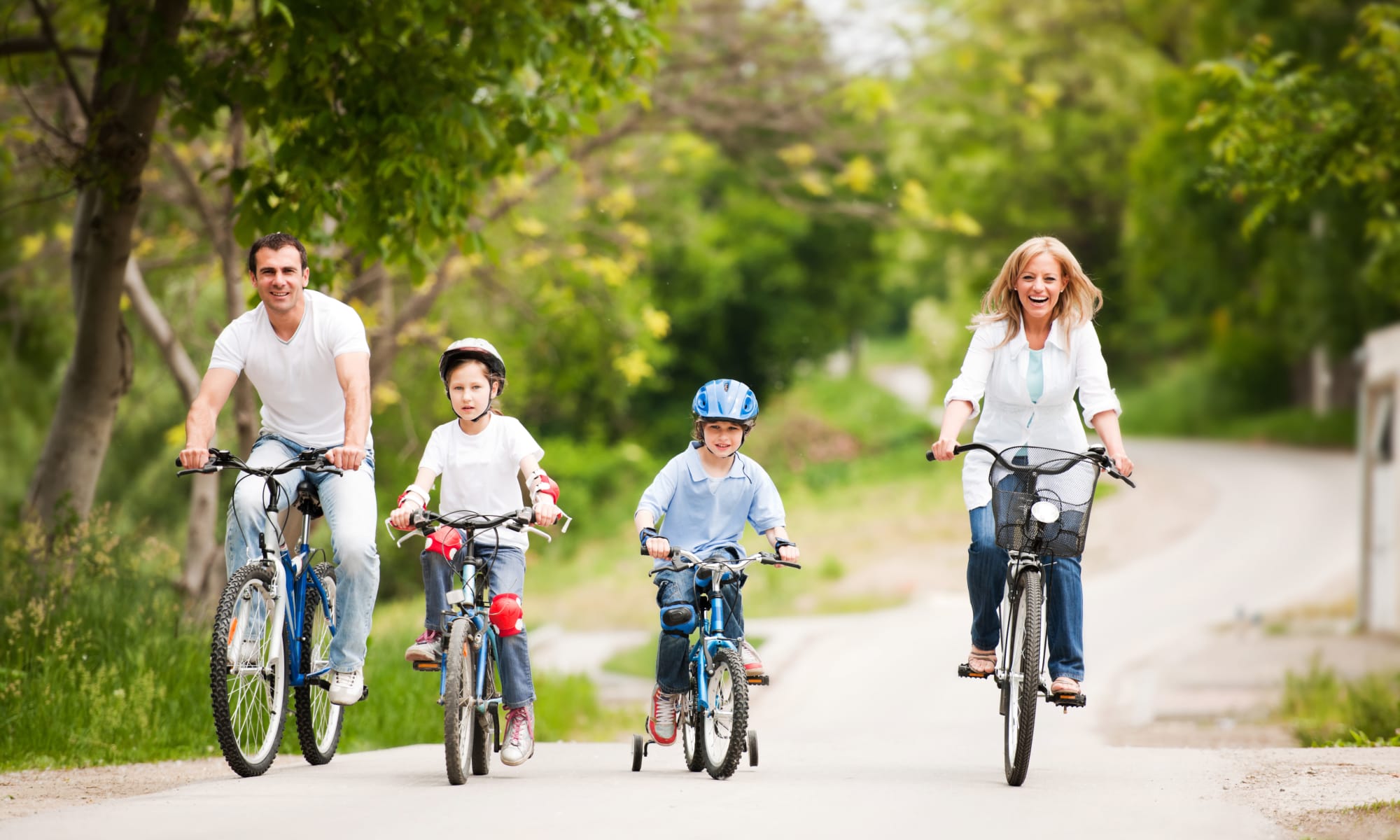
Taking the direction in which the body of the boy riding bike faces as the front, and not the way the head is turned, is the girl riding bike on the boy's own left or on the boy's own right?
on the boy's own right

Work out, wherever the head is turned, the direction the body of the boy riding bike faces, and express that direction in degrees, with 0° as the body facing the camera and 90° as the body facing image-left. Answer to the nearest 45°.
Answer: approximately 0°

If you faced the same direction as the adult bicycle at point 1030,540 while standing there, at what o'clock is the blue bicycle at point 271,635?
The blue bicycle is roughly at 3 o'clock from the adult bicycle.

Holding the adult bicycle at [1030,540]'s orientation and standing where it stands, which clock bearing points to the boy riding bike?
The boy riding bike is roughly at 3 o'clock from the adult bicycle.

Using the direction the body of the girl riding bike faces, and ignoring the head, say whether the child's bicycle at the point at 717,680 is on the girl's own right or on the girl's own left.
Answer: on the girl's own left
